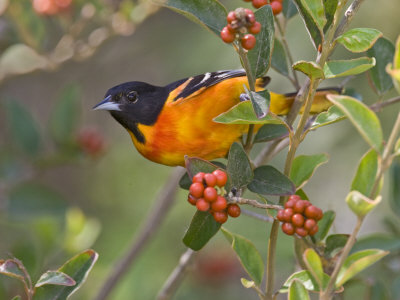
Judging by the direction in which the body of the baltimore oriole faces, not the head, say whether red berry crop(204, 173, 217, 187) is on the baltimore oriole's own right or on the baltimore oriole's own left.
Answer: on the baltimore oriole's own left

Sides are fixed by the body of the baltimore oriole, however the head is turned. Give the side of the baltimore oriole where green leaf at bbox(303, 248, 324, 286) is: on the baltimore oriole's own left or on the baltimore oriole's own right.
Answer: on the baltimore oriole's own left

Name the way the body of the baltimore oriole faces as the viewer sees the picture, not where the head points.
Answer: to the viewer's left

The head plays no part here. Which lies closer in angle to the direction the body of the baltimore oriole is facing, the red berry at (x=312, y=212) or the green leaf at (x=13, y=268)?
the green leaf

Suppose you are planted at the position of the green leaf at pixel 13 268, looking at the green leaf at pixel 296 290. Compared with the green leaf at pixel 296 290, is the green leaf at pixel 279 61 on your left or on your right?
left

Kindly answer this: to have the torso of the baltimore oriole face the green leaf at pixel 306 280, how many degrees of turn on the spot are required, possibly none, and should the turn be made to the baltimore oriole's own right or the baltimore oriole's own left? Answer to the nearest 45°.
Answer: approximately 180°

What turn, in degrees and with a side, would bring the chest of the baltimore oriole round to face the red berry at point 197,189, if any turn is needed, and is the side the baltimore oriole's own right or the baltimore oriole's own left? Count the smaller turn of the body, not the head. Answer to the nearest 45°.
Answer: approximately 90° to the baltimore oriole's own left
